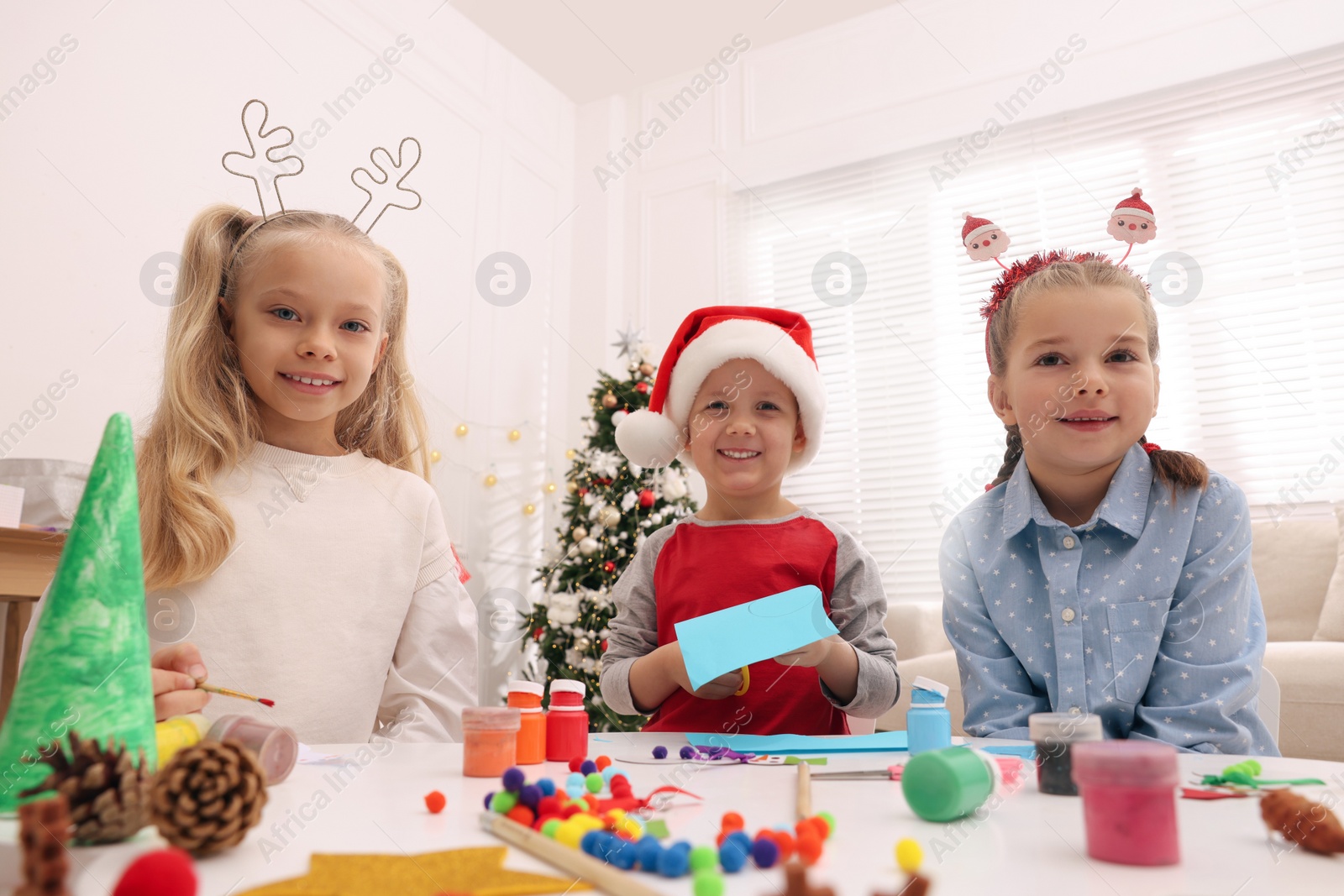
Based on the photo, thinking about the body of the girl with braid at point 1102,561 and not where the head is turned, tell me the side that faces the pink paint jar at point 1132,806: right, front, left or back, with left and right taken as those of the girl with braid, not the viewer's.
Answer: front

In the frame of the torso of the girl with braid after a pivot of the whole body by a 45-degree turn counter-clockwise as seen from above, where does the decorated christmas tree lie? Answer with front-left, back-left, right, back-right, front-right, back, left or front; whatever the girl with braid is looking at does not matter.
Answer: back

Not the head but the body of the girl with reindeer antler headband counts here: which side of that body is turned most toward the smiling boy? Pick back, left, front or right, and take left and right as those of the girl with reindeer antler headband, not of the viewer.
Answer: left

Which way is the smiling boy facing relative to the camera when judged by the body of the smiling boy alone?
toward the camera

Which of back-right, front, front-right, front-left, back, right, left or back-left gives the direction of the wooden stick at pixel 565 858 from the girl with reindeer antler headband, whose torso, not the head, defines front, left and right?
front

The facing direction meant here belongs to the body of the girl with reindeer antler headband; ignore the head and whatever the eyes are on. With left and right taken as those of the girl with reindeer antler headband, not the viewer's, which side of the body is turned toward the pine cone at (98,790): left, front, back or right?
front

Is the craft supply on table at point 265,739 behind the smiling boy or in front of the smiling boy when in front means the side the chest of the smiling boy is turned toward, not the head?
in front

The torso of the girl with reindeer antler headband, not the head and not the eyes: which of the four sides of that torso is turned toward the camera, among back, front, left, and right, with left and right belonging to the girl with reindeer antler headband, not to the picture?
front

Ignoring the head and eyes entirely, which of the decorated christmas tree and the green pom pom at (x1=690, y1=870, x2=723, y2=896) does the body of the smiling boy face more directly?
the green pom pom

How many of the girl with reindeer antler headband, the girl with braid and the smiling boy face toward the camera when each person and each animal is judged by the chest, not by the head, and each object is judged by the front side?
3

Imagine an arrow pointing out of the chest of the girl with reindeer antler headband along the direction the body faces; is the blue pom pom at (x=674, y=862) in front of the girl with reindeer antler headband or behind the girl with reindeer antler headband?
in front

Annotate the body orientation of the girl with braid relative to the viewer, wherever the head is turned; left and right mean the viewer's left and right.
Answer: facing the viewer
